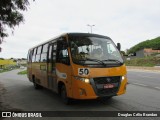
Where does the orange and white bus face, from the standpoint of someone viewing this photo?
facing the viewer and to the right of the viewer

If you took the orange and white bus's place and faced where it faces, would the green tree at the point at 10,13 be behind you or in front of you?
behind
